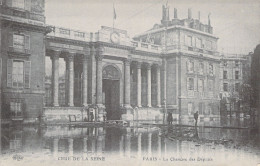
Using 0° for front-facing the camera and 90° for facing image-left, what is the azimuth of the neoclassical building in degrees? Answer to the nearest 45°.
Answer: approximately 315°
